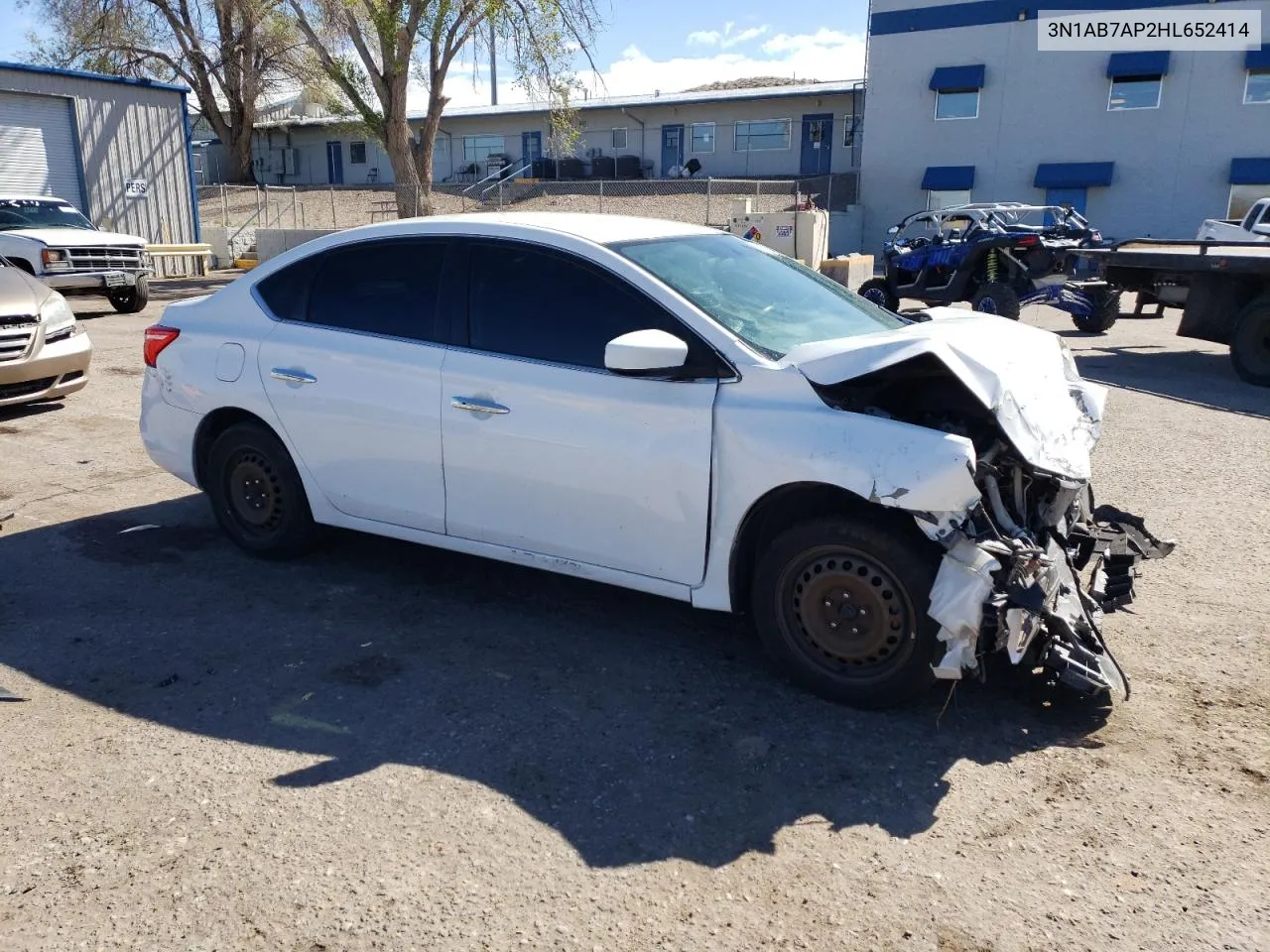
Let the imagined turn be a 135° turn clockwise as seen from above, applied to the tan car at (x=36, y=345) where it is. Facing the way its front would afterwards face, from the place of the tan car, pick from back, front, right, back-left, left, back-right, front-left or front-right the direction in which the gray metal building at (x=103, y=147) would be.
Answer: right

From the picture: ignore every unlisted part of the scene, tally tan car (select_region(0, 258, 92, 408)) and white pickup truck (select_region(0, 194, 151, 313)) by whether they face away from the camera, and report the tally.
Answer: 0

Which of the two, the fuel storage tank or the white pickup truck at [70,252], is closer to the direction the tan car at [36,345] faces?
the fuel storage tank

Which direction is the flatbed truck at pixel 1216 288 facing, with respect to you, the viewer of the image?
facing to the right of the viewer

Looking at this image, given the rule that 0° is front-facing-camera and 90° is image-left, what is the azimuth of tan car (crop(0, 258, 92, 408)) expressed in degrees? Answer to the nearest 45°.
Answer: approximately 315°

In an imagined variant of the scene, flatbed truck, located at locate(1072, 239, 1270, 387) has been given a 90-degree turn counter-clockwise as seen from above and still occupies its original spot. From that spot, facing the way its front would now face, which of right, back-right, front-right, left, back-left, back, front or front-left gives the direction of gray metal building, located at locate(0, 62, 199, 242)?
left

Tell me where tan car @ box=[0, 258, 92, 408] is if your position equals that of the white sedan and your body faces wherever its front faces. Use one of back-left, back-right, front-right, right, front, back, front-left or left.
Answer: back

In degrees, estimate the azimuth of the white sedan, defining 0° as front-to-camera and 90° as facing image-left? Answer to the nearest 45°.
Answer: approximately 315°

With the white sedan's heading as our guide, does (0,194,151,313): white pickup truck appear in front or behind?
behind

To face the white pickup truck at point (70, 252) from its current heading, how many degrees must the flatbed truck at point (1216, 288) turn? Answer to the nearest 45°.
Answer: approximately 180°

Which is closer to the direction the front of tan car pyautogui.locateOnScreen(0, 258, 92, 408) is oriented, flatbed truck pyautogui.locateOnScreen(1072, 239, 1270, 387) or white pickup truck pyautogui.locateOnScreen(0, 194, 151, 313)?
the flatbed truck
